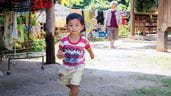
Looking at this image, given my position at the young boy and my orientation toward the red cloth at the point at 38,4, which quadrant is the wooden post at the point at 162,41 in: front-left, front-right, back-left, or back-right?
front-right

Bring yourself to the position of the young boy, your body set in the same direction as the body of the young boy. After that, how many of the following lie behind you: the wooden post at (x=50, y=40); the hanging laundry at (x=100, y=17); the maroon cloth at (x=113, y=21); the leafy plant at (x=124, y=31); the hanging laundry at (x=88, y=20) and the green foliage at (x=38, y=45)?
6

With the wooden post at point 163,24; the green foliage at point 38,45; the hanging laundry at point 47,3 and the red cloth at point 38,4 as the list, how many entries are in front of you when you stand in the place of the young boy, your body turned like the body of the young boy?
0

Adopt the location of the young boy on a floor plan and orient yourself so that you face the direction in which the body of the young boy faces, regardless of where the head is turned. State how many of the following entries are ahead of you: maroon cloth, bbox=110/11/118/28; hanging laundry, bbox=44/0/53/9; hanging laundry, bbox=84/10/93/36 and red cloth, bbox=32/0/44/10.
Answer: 0

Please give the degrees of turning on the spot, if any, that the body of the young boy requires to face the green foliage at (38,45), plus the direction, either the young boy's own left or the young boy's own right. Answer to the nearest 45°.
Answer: approximately 180°

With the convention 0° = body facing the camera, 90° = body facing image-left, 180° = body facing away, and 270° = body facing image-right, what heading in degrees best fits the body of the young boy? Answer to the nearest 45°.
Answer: approximately 0°

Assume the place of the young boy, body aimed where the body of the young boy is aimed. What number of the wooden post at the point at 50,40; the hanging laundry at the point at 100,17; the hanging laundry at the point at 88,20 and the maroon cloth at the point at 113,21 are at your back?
4

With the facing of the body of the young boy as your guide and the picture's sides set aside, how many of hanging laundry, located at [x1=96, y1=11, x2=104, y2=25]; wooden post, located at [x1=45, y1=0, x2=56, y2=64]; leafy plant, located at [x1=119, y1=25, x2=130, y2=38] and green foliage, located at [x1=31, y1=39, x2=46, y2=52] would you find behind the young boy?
4

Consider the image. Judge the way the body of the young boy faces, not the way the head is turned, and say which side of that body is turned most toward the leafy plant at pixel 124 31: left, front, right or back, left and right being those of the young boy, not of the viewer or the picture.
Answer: back

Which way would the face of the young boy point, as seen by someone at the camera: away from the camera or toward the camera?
toward the camera

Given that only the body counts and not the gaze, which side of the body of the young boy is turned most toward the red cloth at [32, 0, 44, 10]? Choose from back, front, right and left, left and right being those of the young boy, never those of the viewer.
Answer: back

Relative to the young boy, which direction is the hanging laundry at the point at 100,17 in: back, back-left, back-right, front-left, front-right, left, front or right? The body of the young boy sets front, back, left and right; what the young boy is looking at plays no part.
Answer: back

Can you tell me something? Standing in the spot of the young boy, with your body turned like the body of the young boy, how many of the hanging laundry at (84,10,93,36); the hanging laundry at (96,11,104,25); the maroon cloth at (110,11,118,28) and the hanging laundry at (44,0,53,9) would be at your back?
4

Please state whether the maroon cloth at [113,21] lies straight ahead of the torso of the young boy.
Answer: no
